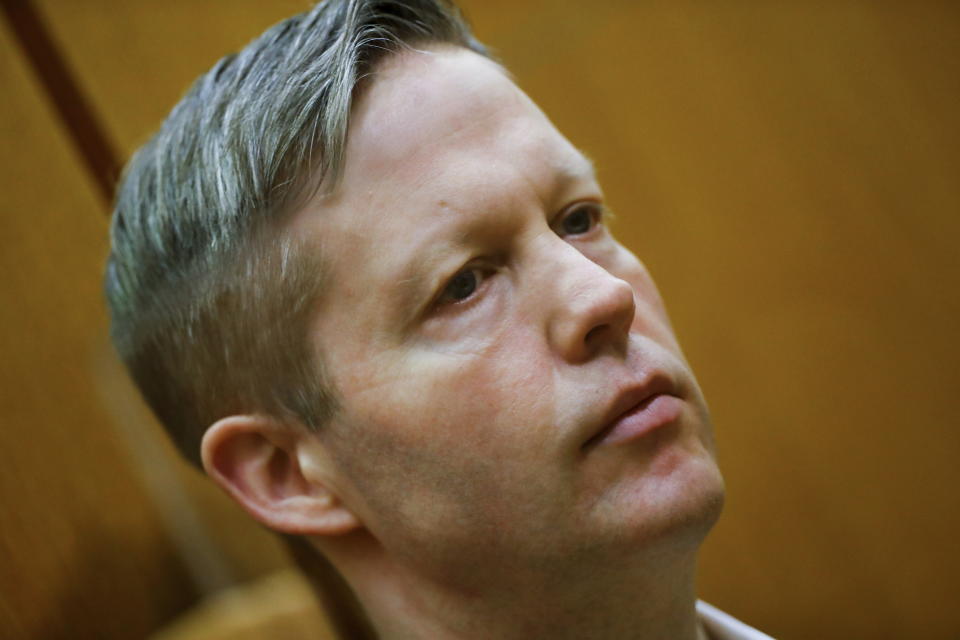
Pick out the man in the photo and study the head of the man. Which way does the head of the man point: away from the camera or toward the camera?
toward the camera
